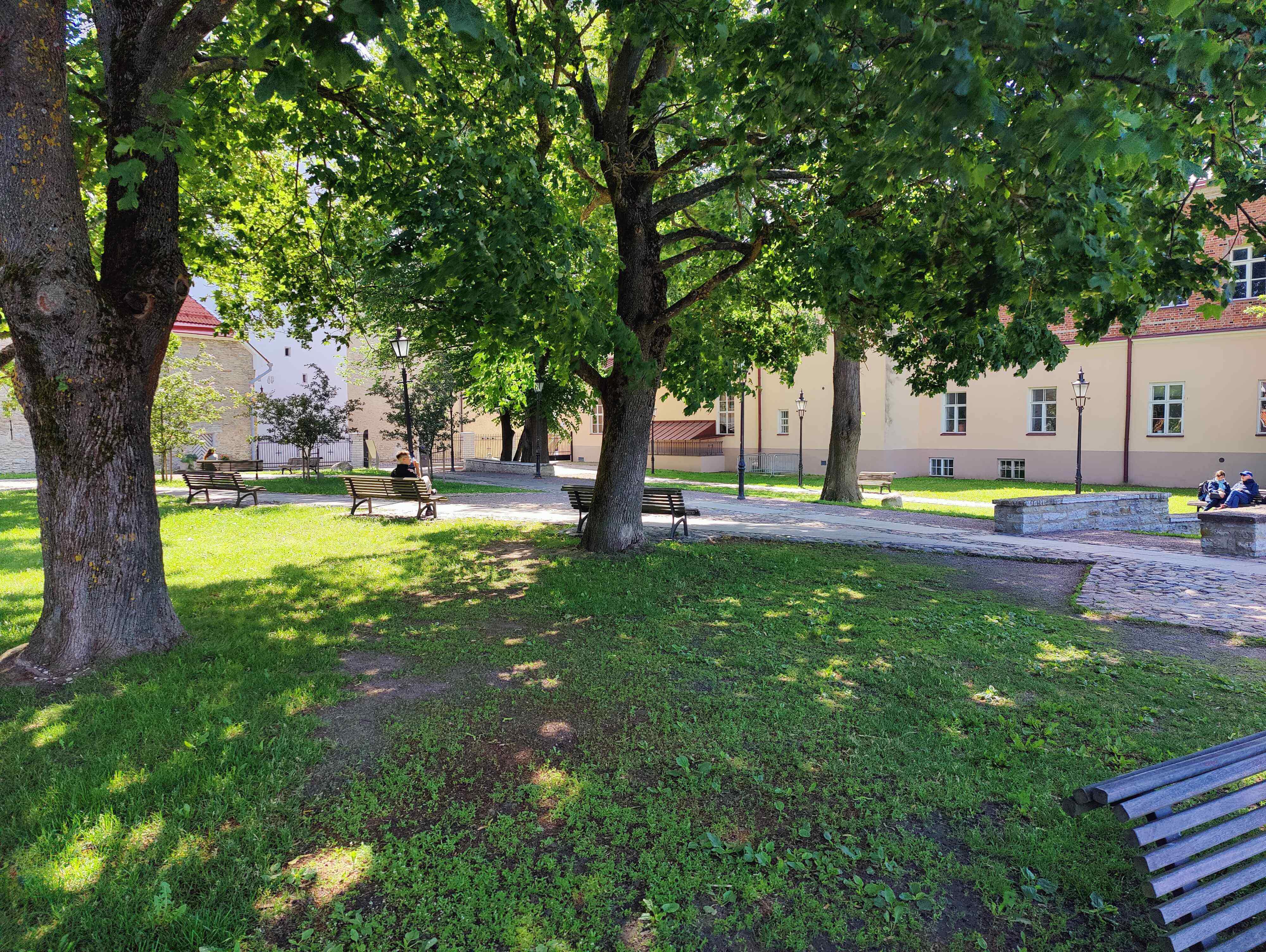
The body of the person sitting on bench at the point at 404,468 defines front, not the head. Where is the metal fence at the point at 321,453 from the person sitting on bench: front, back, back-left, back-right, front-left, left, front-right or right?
front-left

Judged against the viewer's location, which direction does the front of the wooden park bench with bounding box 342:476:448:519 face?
facing away from the viewer and to the right of the viewer

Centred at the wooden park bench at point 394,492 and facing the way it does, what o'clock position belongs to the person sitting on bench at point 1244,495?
The person sitting on bench is roughly at 2 o'clock from the wooden park bench.

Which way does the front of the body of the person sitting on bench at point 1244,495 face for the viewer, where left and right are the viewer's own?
facing the viewer and to the left of the viewer

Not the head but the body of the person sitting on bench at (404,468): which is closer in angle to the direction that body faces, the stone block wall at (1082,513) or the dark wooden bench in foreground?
the stone block wall

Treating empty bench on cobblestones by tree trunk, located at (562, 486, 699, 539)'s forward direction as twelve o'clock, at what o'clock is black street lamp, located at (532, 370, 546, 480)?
The black street lamp is roughly at 10 o'clock from the empty bench on cobblestones by tree trunk.

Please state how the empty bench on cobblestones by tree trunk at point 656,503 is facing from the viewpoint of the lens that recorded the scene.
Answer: facing away from the viewer and to the right of the viewer

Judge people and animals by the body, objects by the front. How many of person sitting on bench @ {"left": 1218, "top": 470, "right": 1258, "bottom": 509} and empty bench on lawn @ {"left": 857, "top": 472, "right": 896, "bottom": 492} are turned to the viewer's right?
0

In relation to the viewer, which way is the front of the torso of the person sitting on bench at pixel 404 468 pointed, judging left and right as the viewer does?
facing away from the viewer and to the right of the viewer

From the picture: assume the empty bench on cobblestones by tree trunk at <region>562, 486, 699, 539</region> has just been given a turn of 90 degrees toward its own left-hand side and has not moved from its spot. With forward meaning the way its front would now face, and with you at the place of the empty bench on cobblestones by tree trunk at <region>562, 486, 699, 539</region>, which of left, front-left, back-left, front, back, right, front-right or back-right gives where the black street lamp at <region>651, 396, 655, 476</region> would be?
front-right

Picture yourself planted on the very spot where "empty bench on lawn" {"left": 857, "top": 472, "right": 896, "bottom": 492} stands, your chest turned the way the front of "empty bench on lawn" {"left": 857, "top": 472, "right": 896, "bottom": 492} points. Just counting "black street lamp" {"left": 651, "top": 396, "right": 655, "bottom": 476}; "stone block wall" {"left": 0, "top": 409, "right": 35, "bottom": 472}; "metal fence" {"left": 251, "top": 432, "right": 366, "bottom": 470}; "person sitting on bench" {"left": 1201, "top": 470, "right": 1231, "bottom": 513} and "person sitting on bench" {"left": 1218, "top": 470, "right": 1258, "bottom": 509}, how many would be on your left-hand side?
2

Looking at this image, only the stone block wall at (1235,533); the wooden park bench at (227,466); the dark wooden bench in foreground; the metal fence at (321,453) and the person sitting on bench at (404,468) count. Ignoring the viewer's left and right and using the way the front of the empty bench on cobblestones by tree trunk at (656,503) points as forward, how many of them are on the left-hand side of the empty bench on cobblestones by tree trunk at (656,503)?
3

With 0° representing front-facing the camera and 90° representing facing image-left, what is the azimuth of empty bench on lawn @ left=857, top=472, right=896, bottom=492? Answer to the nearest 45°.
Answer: approximately 45°

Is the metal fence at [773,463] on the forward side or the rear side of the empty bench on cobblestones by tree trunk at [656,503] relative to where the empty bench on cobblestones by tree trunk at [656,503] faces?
on the forward side

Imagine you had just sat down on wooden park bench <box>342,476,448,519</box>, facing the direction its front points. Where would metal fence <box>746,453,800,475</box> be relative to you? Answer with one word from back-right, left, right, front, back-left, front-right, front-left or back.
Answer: front

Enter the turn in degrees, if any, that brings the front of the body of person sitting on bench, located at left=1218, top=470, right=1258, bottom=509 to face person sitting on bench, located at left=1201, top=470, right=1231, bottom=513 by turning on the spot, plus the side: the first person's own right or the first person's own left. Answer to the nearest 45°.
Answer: approximately 90° to the first person's own right
